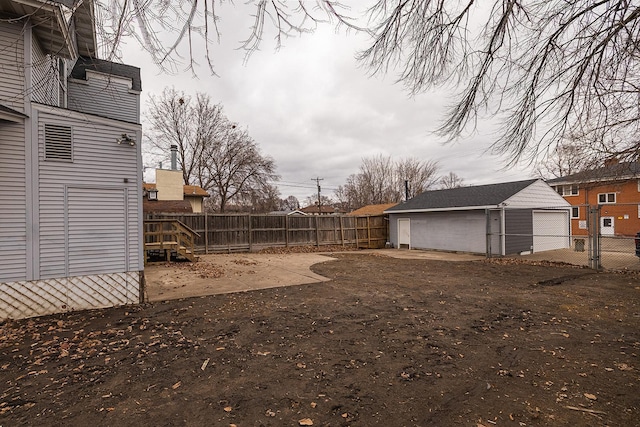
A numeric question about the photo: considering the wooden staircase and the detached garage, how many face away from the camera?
0

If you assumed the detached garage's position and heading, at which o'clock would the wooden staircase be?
The wooden staircase is roughly at 3 o'clock from the detached garage.

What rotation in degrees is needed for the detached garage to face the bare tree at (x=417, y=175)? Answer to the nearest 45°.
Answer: approximately 135° to its left

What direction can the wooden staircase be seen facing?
to the viewer's right

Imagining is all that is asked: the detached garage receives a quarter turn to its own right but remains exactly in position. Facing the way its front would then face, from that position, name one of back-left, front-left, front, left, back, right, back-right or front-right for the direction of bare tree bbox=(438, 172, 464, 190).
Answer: back-right

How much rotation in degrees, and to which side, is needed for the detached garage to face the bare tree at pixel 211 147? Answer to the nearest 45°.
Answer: approximately 135° to its right

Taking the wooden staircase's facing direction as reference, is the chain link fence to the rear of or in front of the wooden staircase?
in front

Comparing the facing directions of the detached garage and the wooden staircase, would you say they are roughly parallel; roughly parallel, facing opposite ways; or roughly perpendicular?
roughly perpendicular

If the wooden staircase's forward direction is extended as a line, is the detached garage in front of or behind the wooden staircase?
in front
